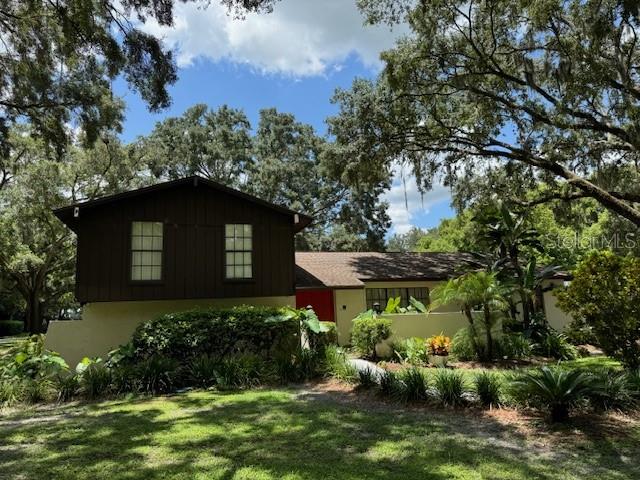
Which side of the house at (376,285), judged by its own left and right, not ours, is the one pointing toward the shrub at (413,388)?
front

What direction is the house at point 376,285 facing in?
toward the camera

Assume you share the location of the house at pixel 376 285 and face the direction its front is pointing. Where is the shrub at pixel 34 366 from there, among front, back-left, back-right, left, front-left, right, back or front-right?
front-right

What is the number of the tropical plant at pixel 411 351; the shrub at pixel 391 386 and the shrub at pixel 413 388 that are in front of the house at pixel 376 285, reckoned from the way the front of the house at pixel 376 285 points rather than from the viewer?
3

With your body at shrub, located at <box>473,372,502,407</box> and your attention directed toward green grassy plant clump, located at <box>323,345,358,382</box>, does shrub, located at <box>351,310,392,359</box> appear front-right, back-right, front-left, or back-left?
front-right

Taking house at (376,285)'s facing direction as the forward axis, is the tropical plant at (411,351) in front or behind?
in front

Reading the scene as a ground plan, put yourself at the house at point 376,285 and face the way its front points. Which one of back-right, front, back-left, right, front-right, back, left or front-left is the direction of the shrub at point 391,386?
front

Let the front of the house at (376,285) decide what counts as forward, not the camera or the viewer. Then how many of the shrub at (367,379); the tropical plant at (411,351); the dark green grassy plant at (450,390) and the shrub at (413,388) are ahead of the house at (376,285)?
4

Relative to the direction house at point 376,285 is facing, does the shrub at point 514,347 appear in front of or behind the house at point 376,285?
in front

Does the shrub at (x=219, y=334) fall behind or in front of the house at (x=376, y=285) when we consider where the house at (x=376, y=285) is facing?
in front

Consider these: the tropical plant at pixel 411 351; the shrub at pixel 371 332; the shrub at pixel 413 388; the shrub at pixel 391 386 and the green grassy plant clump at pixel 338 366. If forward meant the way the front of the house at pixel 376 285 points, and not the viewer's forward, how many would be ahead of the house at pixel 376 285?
5

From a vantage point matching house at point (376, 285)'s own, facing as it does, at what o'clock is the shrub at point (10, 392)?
The shrub is roughly at 1 o'clock from the house.
